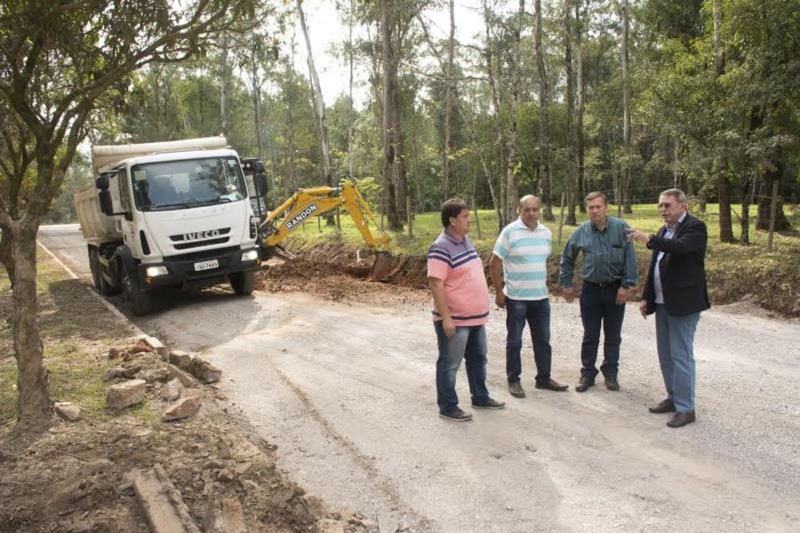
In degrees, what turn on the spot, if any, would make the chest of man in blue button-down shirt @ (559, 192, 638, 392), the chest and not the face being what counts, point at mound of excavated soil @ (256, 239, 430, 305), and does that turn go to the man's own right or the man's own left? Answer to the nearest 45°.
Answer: approximately 135° to the man's own right

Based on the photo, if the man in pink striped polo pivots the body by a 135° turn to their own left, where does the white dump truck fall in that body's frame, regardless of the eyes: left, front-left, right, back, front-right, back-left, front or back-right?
front-left

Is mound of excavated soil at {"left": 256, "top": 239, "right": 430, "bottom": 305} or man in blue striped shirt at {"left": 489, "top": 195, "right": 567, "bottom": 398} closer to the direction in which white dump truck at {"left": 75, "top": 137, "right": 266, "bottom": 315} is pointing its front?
the man in blue striped shirt

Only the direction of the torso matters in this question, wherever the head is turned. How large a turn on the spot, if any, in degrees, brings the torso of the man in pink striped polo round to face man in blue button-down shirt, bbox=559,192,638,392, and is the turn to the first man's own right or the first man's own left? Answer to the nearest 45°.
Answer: approximately 90° to the first man's own left

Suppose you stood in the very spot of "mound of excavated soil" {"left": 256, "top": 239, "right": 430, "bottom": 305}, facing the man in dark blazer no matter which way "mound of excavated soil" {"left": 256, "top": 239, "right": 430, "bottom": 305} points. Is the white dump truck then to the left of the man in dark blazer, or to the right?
right

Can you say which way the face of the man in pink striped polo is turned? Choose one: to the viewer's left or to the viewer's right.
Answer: to the viewer's right

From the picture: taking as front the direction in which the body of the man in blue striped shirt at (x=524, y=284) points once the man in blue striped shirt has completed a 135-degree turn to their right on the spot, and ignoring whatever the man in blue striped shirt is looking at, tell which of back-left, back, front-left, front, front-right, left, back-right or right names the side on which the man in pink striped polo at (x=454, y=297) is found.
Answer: front-left

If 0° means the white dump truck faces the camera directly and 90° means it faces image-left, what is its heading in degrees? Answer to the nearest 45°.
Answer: approximately 315°

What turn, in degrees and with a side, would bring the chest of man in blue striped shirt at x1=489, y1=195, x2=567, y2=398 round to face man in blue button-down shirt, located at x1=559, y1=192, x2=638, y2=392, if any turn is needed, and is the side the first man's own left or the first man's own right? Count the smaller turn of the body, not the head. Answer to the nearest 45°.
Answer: approximately 45° to the first man's own left

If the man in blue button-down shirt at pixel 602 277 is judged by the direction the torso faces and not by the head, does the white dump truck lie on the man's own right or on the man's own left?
on the man's own right

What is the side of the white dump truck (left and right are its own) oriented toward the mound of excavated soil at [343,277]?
left
